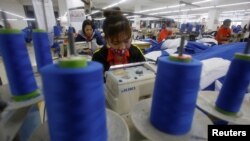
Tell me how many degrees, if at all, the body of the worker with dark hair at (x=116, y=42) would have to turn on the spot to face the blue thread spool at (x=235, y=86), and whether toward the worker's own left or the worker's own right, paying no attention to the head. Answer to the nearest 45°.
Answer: approximately 45° to the worker's own left

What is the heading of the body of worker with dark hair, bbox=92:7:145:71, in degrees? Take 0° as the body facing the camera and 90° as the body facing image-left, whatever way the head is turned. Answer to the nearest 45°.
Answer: approximately 0°

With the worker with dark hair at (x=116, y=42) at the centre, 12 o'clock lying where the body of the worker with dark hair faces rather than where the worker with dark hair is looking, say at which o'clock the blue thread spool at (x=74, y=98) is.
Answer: The blue thread spool is roughly at 12 o'clock from the worker with dark hair.
